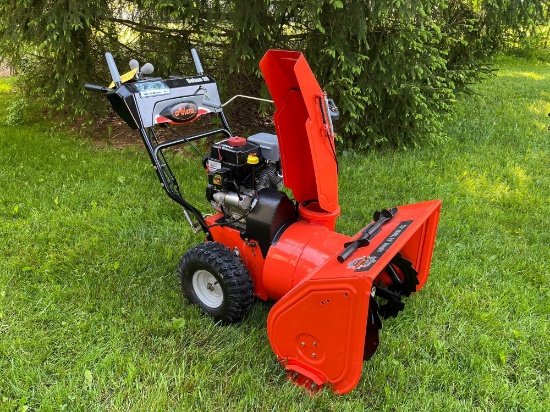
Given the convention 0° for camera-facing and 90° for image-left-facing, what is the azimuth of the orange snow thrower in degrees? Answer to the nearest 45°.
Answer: approximately 315°

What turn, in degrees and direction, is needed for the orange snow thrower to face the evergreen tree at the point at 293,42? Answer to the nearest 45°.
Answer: approximately 135° to its left
